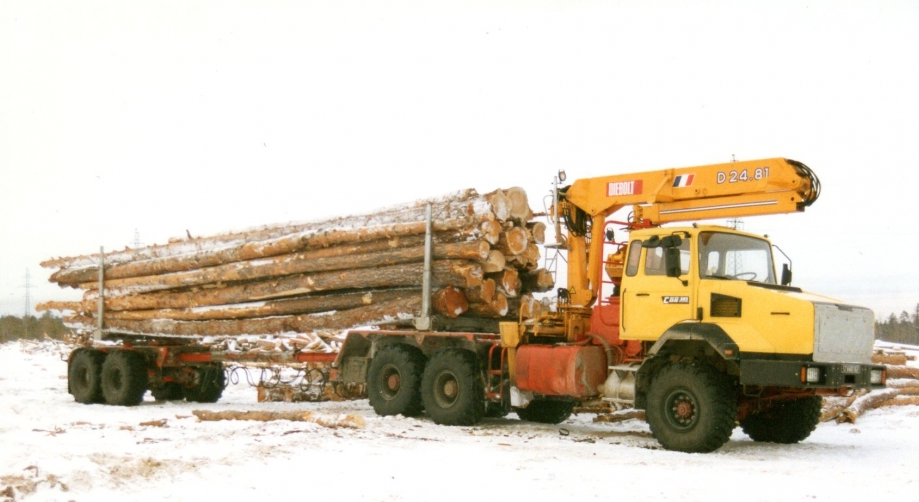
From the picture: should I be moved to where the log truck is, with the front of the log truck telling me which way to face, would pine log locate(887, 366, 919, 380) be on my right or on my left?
on my left

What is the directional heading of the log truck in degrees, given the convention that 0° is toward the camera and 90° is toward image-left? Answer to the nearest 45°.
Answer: approximately 315°
